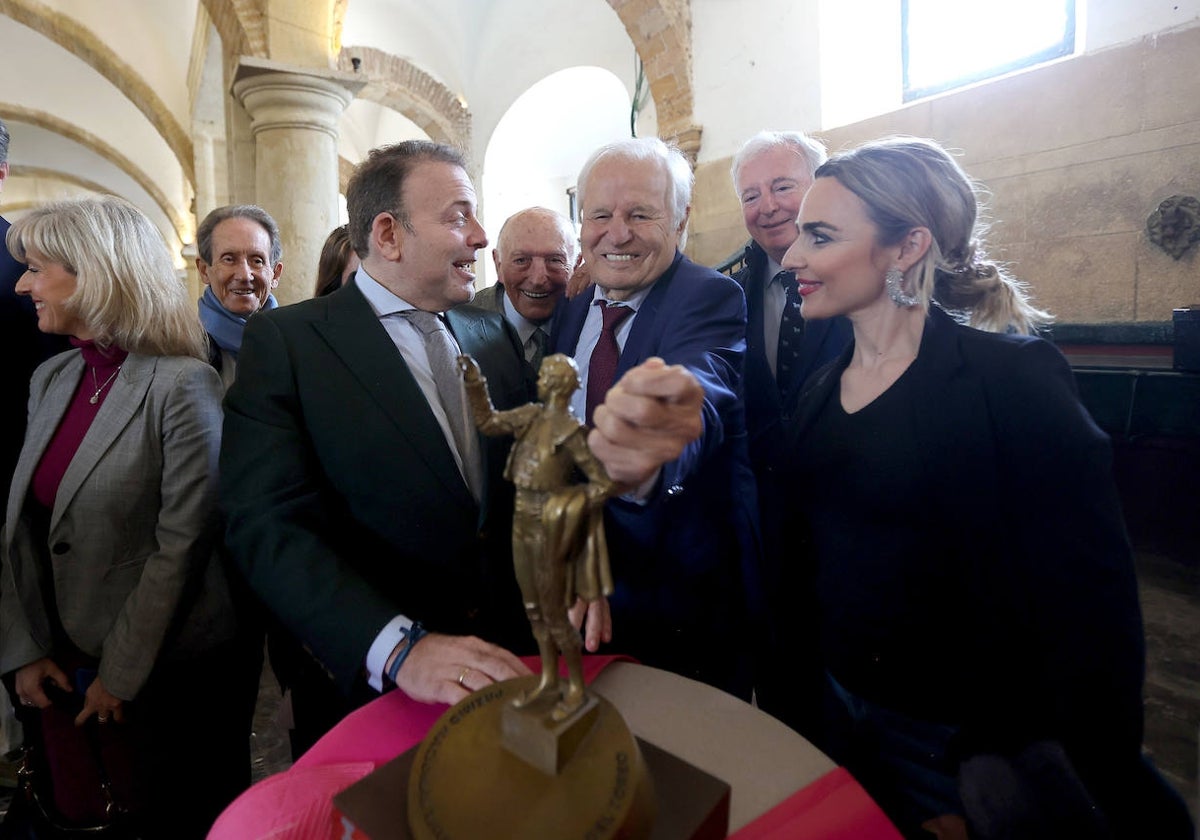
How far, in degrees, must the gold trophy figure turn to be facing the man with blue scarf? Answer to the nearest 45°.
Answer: approximately 90° to its right

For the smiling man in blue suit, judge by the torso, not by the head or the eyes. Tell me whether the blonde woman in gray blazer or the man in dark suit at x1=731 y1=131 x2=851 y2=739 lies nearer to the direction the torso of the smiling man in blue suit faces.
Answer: the blonde woman in gray blazer

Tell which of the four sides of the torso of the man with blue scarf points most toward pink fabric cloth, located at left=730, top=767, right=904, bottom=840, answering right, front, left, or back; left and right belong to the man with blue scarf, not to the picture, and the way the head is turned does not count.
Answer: front

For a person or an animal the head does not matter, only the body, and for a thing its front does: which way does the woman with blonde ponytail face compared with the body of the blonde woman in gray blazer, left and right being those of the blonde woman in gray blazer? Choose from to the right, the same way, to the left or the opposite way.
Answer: to the right

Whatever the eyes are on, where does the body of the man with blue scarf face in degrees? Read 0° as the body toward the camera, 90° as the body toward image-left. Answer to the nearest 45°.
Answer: approximately 0°

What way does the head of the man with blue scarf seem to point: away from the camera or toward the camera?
toward the camera

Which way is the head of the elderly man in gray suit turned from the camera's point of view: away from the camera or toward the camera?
toward the camera

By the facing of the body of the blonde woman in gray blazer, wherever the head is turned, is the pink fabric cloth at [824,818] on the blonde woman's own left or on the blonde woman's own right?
on the blonde woman's own left

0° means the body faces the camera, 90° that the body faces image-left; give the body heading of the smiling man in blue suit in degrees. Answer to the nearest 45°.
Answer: approximately 45°

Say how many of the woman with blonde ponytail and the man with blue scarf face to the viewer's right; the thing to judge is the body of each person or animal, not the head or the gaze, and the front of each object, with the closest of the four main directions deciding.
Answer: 0

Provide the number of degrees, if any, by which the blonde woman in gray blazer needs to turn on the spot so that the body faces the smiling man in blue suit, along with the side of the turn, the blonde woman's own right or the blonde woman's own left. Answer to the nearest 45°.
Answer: approximately 90° to the blonde woman's own left

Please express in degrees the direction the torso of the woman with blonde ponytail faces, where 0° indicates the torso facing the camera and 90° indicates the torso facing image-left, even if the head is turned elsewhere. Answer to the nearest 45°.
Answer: approximately 45°

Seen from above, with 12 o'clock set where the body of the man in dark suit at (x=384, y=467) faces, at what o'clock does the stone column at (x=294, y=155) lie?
The stone column is roughly at 7 o'clock from the man in dark suit.

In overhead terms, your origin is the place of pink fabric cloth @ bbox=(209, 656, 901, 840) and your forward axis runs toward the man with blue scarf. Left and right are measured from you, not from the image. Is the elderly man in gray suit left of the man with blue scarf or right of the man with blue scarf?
right

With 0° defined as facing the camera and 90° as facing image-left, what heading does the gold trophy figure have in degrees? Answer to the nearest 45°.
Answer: approximately 45°

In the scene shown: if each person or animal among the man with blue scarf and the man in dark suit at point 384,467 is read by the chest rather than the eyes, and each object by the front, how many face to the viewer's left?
0

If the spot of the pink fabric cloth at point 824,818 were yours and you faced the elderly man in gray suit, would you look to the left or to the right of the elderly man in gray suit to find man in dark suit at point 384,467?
left

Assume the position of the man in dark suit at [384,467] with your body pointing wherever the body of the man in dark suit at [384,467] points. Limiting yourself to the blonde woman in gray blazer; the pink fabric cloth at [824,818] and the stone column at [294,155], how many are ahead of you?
1
